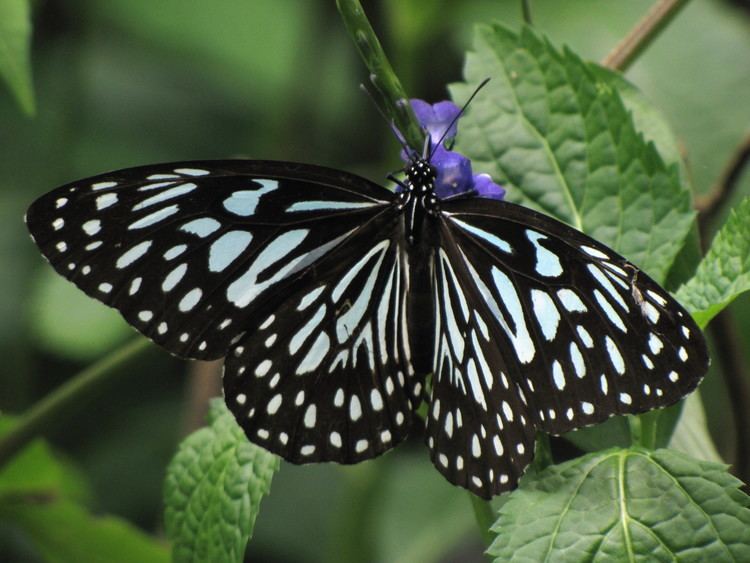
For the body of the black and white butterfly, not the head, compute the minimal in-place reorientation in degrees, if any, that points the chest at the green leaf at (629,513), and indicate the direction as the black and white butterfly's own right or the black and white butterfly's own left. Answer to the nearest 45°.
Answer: approximately 90° to the black and white butterfly's own right

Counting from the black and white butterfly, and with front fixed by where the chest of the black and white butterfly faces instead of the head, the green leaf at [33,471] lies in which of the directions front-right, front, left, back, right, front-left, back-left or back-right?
front-left

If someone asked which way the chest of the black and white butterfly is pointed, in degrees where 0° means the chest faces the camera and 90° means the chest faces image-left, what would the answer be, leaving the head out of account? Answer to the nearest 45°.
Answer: approximately 180°

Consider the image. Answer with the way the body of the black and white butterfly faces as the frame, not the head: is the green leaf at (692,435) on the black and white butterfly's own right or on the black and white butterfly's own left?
on the black and white butterfly's own right

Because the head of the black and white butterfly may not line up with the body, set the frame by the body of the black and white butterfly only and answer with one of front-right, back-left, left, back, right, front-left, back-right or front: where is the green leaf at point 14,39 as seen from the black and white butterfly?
left
